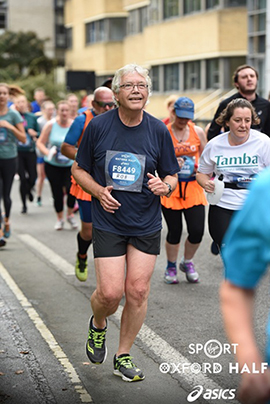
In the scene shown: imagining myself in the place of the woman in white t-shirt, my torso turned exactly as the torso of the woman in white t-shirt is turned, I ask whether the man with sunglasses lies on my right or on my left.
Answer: on my right

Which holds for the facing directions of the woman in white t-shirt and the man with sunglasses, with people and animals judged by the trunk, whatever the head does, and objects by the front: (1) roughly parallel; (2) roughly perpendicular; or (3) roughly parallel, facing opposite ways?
roughly parallel

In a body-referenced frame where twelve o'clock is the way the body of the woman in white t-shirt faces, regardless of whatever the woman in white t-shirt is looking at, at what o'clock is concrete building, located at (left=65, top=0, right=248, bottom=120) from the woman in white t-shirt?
The concrete building is roughly at 6 o'clock from the woman in white t-shirt.

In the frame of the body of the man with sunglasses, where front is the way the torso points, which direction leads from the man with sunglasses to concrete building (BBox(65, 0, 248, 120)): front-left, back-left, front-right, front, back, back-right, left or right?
back

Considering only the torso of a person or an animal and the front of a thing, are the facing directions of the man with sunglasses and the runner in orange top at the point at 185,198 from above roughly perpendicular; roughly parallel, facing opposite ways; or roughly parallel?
roughly parallel

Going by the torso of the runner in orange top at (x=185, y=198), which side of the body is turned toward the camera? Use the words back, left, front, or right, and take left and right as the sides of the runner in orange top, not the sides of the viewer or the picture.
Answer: front

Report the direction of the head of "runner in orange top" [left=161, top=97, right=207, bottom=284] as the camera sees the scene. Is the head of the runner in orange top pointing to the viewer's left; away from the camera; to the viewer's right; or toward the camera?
toward the camera

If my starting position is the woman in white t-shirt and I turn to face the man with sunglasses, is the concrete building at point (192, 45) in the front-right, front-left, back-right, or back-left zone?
front-right

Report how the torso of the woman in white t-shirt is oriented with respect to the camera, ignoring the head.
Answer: toward the camera

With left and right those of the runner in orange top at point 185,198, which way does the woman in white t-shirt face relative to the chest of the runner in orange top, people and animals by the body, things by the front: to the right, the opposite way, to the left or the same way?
the same way

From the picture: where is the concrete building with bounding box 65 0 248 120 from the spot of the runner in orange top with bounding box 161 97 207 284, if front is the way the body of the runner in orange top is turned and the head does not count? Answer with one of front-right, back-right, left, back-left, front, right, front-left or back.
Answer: back

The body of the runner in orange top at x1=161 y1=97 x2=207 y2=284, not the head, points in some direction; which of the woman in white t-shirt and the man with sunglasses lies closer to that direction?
the woman in white t-shirt

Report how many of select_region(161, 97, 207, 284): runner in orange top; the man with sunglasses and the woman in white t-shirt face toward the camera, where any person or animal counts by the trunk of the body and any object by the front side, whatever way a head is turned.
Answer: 3

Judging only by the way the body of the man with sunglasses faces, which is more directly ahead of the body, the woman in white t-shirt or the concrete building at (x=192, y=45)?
the woman in white t-shirt
